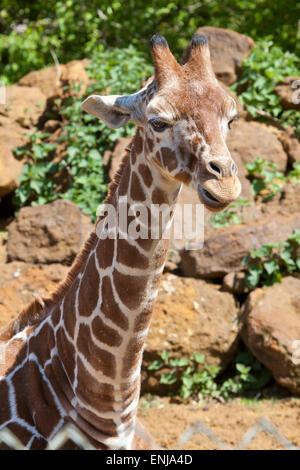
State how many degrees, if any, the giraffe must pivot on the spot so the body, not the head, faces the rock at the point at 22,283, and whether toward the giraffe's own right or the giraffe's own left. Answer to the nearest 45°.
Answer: approximately 135° to the giraffe's own left

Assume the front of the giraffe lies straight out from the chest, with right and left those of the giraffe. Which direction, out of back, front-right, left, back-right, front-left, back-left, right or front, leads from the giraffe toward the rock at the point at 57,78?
back-left

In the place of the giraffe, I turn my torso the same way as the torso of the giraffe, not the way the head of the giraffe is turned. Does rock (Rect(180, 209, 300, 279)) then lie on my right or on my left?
on my left

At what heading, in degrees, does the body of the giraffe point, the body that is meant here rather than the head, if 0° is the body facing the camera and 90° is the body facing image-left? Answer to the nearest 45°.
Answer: approximately 315°

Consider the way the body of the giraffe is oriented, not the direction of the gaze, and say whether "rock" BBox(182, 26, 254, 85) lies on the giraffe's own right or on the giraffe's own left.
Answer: on the giraffe's own left

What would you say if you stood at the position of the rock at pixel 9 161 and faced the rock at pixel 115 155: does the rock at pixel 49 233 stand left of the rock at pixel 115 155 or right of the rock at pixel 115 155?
right
